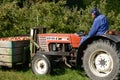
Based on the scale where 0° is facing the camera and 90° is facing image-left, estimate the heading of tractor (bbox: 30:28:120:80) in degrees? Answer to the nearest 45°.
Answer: approximately 90°
